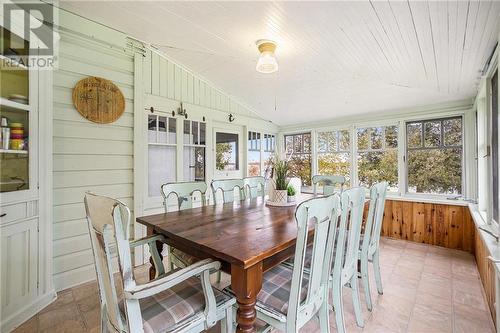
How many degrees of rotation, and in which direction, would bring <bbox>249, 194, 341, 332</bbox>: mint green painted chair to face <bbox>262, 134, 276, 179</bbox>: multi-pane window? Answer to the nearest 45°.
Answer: approximately 45° to its right

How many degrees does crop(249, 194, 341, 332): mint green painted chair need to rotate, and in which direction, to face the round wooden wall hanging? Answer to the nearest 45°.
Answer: approximately 45° to its left

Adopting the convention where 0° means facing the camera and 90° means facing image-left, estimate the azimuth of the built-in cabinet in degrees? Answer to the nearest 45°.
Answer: approximately 315°

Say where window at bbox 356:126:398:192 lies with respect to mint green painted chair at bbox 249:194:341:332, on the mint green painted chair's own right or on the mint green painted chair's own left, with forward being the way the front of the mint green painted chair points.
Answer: on the mint green painted chair's own right

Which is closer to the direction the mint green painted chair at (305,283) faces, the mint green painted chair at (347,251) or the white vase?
the white vase

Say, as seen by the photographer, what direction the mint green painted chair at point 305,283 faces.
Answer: facing away from the viewer and to the left of the viewer
